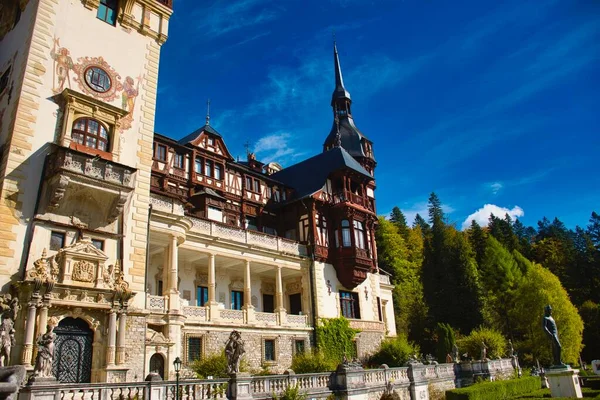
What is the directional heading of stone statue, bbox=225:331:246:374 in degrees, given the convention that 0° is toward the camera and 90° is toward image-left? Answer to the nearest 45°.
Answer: approximately 0°

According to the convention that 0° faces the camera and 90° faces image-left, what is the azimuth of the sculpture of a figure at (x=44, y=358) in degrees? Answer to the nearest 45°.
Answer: approximately 315°

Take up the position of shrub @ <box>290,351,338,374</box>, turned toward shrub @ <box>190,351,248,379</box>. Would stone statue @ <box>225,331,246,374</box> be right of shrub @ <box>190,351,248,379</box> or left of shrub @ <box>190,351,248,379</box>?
left

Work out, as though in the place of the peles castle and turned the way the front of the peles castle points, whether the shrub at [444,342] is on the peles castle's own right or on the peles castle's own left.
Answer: on the peles castle's own left

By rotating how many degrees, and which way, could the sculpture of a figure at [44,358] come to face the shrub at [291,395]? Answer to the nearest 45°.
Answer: approximately 45° to its left

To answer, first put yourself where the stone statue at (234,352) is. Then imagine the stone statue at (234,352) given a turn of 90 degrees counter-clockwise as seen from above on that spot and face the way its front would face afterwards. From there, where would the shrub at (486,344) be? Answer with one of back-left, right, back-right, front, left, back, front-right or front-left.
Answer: front-left
